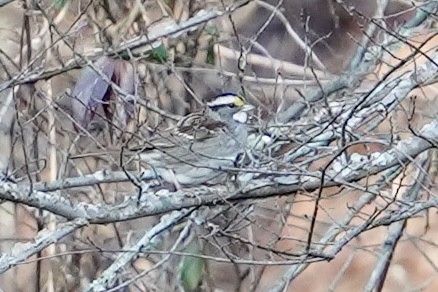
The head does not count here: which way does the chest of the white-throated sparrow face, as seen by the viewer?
to the viewer's right
